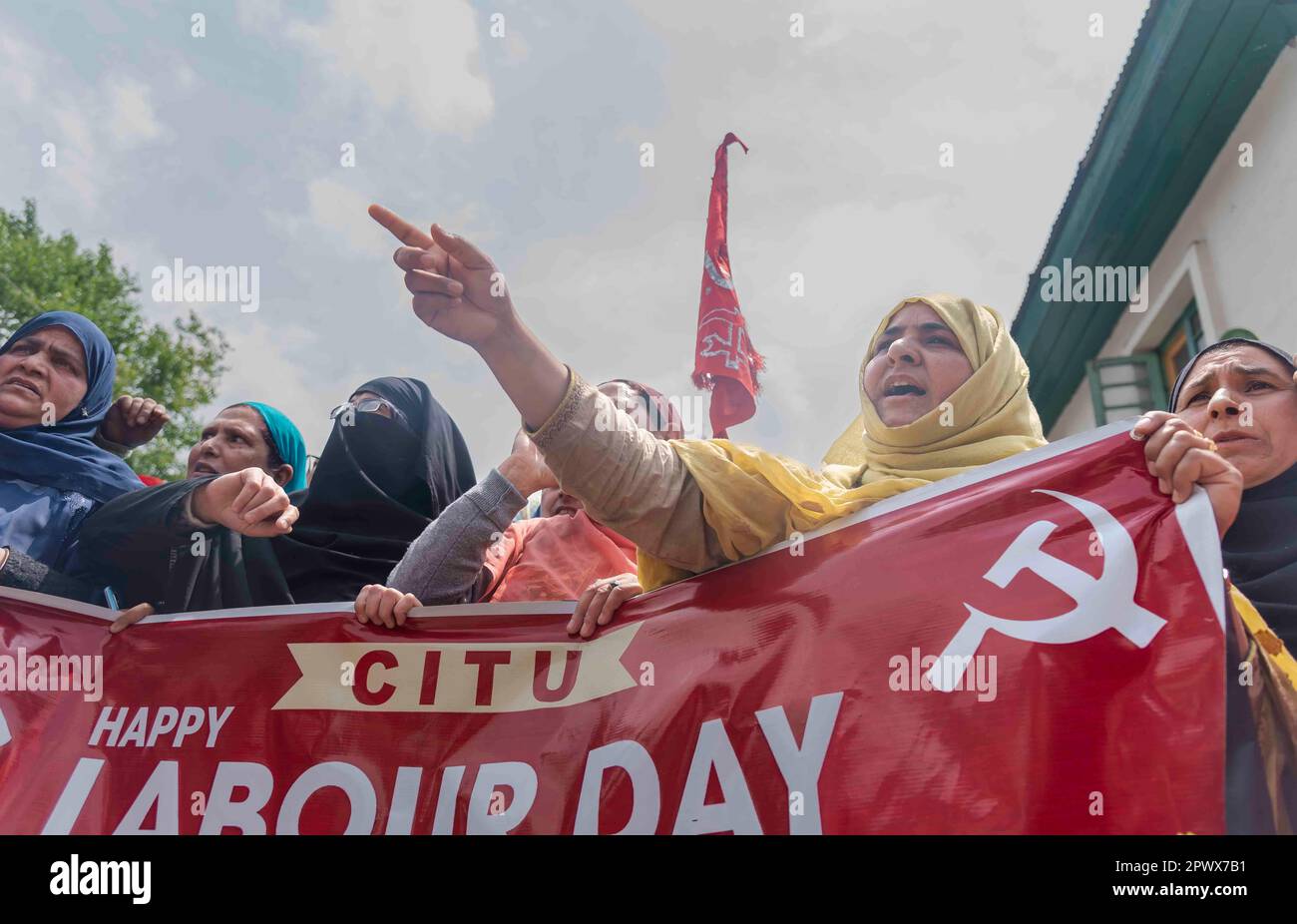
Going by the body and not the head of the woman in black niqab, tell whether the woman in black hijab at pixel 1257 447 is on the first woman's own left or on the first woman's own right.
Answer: on the first woman's own left

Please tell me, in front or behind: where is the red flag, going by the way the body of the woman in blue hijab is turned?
behind

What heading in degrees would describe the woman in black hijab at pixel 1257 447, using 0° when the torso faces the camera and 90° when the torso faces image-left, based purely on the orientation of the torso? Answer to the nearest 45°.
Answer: approximately 45°

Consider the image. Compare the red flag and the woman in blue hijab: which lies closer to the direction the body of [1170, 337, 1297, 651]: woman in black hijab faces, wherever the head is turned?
the woman in blue hijab

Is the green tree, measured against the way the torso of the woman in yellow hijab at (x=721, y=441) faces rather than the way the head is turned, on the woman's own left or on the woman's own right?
on the woman's own right

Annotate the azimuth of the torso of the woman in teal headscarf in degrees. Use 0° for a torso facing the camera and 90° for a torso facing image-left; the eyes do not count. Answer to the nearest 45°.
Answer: approximately 45°
